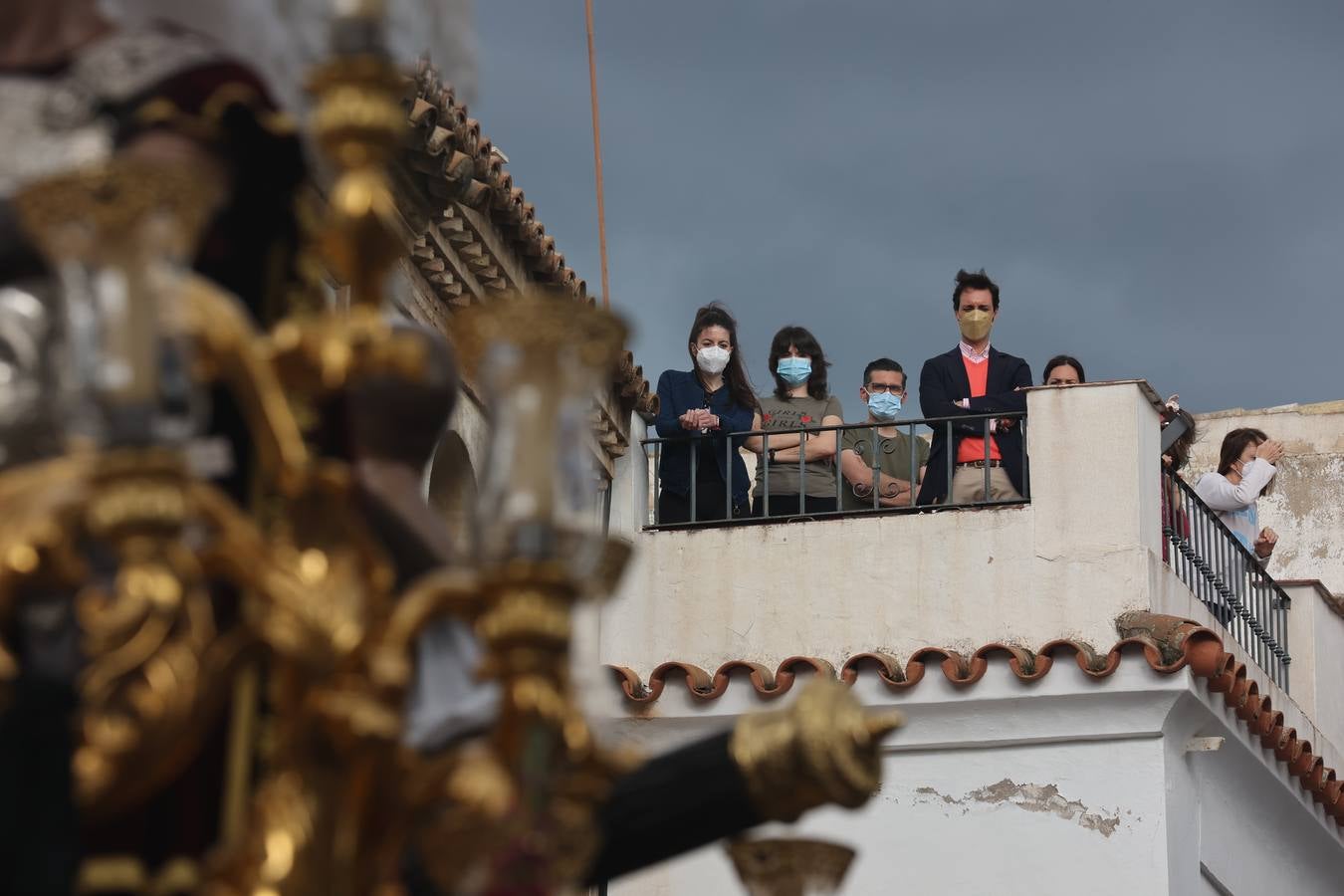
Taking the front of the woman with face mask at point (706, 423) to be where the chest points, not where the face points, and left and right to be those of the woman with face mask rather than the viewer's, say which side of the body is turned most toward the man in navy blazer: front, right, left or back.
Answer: left

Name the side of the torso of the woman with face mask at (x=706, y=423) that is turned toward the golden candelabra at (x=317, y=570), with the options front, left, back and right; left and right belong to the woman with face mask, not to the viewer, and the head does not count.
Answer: front

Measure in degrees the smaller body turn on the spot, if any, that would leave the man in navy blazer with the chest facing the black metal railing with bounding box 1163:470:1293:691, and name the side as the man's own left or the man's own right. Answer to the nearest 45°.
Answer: approximately 135° to the man's own left

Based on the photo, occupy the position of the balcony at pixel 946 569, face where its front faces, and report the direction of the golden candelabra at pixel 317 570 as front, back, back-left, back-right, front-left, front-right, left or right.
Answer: front

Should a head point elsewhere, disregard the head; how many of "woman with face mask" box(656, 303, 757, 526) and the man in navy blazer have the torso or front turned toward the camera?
2

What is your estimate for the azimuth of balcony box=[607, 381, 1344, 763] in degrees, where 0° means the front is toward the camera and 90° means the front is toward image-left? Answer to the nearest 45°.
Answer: approximately 0°

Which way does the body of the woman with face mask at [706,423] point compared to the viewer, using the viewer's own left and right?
facing the viewer

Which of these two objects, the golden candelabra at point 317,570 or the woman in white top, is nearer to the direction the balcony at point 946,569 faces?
the golden candelabra

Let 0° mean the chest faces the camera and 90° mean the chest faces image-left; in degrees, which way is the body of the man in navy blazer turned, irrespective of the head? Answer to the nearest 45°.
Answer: approximately 0°
